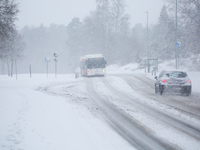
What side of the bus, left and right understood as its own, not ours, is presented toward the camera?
front

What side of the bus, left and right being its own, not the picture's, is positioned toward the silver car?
front
